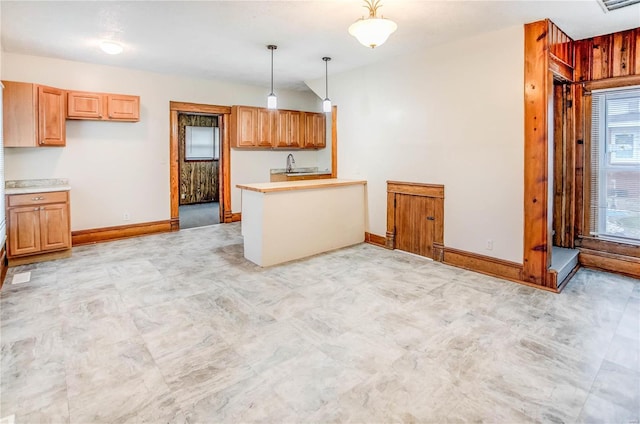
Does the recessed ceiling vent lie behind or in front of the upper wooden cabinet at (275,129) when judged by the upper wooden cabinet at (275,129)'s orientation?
in front

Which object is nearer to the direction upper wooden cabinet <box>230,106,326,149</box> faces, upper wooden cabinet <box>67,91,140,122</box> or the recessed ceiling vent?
the recessed ceiling vent

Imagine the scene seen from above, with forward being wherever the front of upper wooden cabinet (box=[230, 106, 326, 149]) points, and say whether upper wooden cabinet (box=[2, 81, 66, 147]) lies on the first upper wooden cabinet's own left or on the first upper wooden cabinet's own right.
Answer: on the first upper wooden cabinet's own right

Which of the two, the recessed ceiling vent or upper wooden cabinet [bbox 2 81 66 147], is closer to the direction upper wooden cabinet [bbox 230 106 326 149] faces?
the recessed ceiling vent

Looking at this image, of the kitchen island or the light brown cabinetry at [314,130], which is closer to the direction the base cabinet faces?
the kitchen island

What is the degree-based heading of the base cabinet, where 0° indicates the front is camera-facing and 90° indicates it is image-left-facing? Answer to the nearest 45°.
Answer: approximately 0°

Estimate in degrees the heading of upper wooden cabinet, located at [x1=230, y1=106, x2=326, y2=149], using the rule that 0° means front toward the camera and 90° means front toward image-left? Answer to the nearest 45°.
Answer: approximately 315°

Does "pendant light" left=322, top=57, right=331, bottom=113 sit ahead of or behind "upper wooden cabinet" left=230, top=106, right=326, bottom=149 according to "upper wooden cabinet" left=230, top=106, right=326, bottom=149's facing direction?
ahead

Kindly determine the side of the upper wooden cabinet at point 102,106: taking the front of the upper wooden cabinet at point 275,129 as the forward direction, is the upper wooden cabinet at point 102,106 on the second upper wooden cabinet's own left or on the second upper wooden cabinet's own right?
on the second upper wooden cabinet's own right
